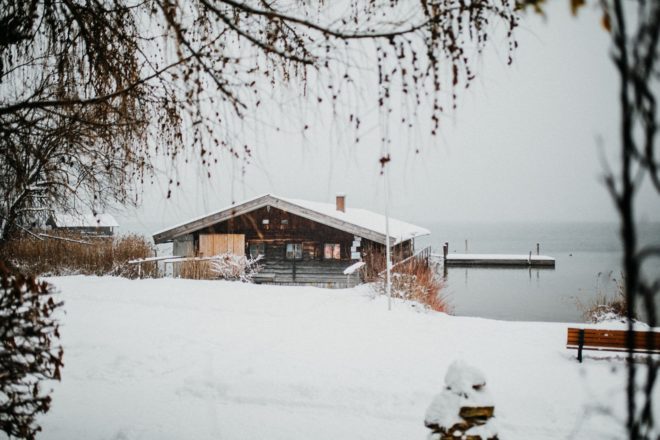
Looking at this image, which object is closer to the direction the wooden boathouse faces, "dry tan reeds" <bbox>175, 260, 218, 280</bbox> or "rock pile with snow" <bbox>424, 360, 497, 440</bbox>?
the rock pile with snow

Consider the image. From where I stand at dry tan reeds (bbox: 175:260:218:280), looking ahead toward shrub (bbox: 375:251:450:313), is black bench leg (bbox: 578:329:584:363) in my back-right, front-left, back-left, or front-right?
front-right

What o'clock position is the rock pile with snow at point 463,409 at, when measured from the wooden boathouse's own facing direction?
The rock pile with snow is roughly at 12 o'clock from the wooden boathouse.

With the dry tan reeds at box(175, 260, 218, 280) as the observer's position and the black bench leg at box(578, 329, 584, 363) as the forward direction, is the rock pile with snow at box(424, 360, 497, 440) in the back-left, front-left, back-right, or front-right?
front-right

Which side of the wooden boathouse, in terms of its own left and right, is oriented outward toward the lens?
front

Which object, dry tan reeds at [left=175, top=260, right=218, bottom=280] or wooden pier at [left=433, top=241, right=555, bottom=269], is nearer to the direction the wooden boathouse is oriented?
the dry tan reeds

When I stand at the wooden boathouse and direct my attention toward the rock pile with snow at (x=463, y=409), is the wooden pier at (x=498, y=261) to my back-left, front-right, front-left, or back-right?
back-left

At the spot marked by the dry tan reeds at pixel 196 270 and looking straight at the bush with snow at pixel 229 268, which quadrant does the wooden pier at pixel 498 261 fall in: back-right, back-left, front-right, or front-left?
front-left

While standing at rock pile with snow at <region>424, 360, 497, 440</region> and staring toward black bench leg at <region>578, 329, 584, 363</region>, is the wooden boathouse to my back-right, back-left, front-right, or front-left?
front-left

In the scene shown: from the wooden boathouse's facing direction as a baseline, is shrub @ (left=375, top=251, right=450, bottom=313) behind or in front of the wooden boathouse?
in front
